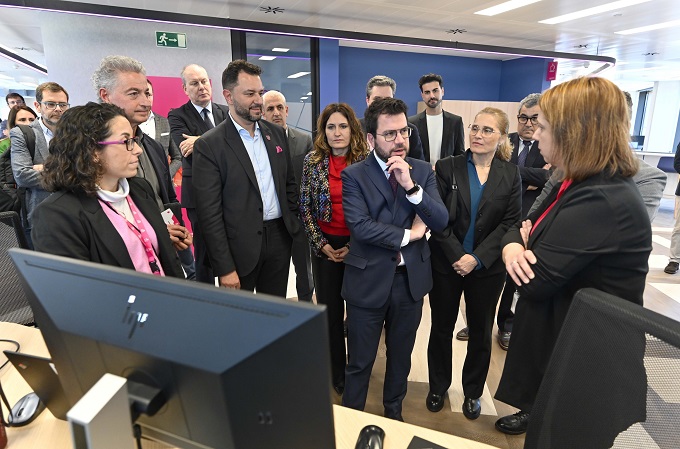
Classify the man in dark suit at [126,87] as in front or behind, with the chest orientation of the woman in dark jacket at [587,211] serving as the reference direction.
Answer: in front

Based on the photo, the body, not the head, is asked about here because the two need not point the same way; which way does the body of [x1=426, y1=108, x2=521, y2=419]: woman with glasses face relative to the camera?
toward the camera

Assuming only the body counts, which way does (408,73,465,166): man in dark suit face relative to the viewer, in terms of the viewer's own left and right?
facing the viewer

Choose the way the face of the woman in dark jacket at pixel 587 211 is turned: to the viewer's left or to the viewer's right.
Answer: to the viewer's left

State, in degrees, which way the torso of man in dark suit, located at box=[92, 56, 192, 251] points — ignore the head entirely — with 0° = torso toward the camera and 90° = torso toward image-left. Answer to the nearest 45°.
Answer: approximately 315°

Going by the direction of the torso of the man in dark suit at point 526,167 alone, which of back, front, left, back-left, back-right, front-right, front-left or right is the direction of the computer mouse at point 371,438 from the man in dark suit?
front

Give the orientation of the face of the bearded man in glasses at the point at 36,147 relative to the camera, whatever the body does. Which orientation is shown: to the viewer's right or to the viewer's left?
to the viewer's right

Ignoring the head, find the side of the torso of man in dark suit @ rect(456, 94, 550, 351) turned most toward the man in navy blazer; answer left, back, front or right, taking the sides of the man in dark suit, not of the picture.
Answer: front

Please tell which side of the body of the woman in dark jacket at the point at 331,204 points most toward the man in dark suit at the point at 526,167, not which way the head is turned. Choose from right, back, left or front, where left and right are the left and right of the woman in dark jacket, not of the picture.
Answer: left

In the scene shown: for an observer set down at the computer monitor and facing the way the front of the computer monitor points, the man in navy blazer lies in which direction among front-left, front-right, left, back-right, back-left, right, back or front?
front

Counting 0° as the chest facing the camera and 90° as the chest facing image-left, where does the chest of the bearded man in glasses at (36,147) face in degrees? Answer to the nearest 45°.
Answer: approximately 315°

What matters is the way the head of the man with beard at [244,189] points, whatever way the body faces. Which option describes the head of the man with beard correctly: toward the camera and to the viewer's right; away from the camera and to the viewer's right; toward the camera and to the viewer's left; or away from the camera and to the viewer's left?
toward the camera and to the viewer's right

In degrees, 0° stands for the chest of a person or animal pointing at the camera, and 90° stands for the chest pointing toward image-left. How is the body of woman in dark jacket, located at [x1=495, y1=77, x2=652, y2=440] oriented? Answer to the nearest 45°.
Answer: approximately 90°

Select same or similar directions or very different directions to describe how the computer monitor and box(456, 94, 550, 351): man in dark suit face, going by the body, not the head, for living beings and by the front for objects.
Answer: very different directions

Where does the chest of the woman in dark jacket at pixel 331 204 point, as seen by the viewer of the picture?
toward the camera
